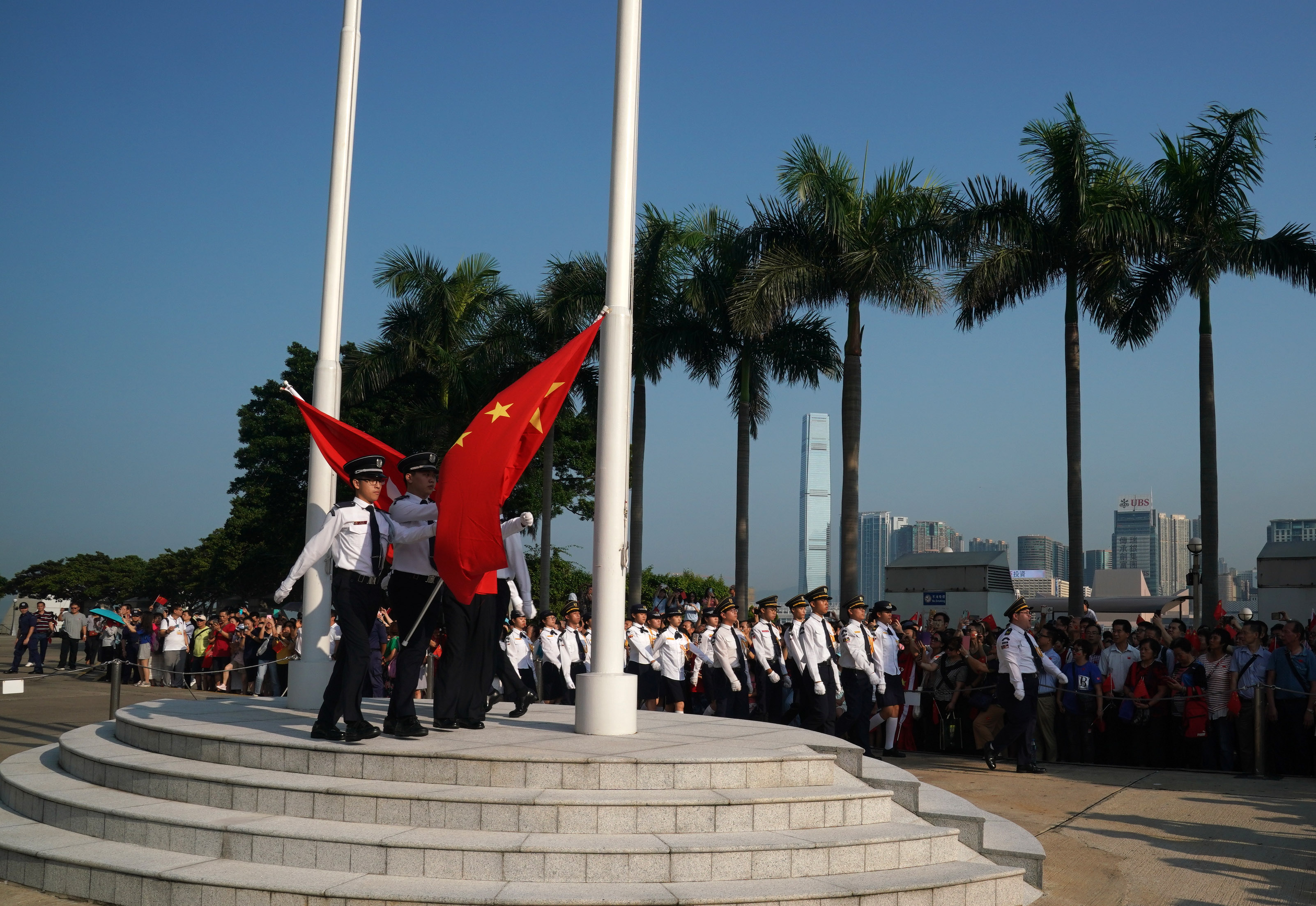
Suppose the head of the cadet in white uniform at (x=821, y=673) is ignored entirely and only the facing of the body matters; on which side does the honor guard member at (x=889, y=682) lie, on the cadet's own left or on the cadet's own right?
on the cadet's own left
